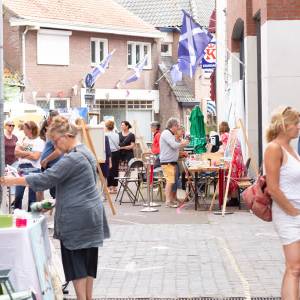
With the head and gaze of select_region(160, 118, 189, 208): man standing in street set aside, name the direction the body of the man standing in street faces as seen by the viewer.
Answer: to the viewer's right

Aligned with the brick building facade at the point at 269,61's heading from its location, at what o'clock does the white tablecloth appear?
The white tablecloth is roughly at 11 o'clock from the brick building facade.

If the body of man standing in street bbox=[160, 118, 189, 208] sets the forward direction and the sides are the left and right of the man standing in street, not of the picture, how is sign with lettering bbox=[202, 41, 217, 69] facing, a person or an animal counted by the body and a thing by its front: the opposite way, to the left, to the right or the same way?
to the right

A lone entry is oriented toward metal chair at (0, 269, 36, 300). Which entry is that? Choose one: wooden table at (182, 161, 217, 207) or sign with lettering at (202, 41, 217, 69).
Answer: the sign with lettering

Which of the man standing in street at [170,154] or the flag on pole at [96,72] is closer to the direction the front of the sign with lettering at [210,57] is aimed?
the man standing in street

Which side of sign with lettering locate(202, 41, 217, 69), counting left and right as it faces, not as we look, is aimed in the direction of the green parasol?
front
